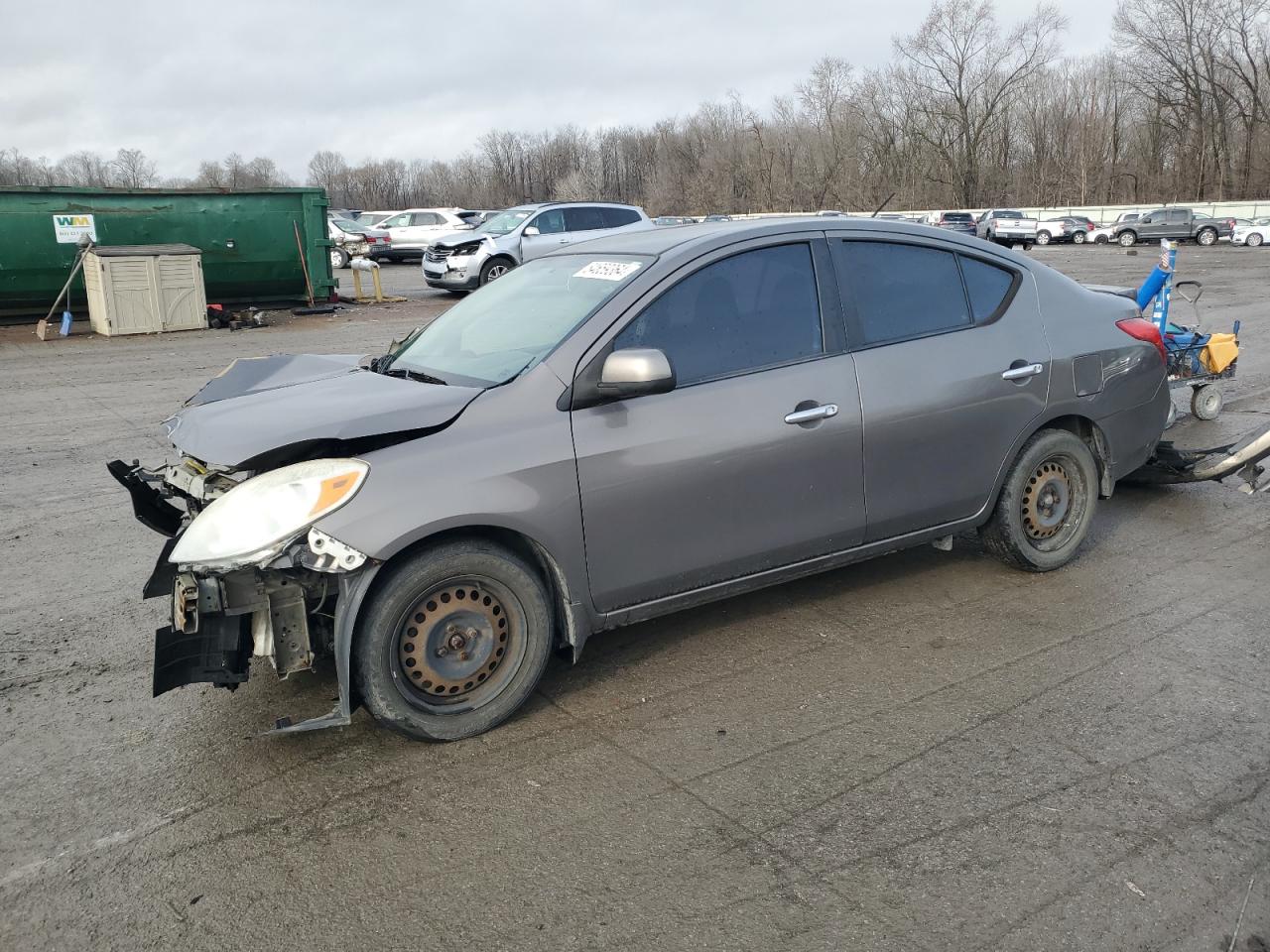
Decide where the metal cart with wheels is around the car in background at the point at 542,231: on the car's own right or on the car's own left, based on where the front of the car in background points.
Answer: on the car's own left

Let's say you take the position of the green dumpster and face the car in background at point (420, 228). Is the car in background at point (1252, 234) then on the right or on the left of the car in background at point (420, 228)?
right

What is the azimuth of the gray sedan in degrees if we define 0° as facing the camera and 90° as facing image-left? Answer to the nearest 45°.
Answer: approximately 45°

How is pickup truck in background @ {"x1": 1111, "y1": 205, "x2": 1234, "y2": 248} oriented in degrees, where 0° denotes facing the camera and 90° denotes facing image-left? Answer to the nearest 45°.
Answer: approximately 90°

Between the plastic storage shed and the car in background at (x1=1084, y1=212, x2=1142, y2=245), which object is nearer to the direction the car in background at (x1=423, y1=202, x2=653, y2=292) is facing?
the plastic storage shed

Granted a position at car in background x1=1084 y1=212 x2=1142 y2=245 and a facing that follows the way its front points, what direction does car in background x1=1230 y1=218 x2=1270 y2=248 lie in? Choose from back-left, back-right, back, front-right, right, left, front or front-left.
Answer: back-left

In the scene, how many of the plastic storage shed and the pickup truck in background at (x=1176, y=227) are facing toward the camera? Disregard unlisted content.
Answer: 1
